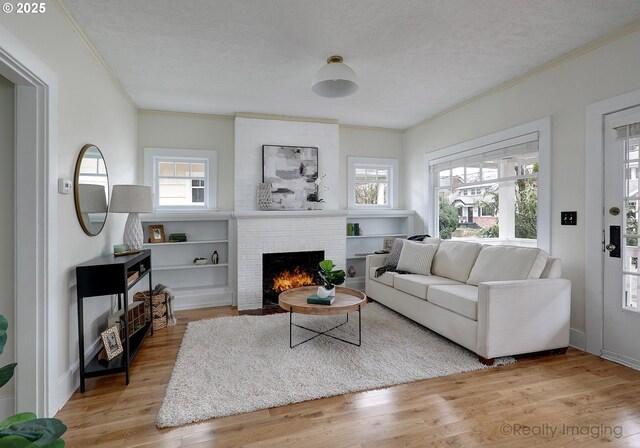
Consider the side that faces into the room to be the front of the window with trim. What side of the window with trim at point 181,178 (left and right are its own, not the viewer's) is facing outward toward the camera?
front

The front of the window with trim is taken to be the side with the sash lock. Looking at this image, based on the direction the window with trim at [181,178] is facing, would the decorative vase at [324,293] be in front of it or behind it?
in front

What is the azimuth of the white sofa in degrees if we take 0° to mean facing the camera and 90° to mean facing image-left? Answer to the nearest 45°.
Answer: approximately 45°

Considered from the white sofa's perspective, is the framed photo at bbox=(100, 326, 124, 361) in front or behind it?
in front

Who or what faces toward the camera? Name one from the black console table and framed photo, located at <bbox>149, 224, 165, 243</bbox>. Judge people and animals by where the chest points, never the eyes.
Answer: the framed photo

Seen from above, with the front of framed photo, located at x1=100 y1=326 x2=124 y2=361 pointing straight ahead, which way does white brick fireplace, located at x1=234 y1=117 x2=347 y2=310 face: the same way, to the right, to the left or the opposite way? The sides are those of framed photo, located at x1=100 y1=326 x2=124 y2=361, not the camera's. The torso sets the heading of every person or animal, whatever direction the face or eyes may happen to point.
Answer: to the right

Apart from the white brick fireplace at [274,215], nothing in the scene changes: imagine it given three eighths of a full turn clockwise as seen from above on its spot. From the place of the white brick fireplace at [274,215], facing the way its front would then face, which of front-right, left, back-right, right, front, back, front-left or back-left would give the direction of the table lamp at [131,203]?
left

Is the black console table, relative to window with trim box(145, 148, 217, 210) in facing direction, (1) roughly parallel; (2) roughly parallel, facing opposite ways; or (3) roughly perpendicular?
roughly perpendicular

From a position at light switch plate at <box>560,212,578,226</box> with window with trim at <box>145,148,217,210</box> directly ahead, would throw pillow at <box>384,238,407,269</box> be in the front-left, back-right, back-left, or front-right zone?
front-right

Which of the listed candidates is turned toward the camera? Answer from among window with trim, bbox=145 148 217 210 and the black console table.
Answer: the window with trim

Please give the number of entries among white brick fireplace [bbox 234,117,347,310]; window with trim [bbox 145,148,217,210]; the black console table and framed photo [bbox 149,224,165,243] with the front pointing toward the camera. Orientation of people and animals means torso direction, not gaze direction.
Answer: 3

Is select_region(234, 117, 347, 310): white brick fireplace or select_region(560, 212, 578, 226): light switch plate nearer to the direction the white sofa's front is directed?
the white brick fireplace

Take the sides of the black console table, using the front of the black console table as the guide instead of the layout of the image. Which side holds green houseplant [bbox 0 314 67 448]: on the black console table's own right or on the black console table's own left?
on the black console table's own right

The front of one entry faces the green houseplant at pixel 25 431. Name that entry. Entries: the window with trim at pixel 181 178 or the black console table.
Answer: the window with trim

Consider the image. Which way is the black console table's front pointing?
to the viewer's right

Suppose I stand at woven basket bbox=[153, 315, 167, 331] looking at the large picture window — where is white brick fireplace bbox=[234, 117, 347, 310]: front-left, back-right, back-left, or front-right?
front-left

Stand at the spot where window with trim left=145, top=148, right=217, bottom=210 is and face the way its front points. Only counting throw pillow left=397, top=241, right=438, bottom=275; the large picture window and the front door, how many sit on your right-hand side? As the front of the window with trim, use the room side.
0

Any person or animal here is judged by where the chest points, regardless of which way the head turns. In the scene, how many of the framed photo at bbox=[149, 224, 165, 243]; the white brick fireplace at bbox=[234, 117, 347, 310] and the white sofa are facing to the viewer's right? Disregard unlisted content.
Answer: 0
